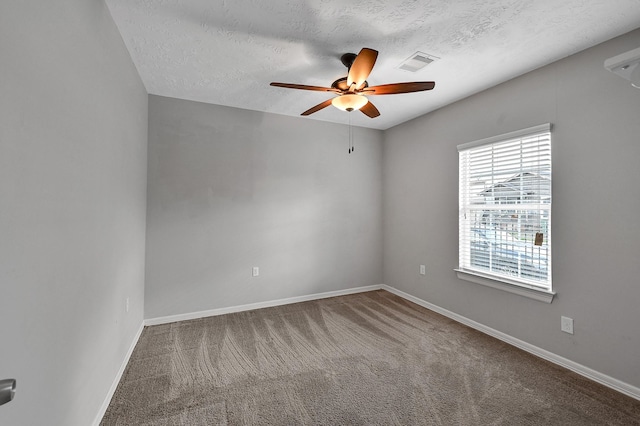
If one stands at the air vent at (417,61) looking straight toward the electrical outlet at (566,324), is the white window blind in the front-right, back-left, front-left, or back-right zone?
front-left

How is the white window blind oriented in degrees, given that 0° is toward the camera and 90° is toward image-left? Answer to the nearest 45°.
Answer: approximately 45°

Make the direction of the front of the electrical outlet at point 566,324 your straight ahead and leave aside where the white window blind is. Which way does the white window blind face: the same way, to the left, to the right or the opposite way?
the same way

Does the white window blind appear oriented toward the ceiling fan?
yes

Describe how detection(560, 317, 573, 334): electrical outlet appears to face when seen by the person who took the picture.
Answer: facing the viewer and to the left of the viewer

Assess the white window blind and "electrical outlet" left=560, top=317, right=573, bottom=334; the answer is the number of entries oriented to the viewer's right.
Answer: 0
